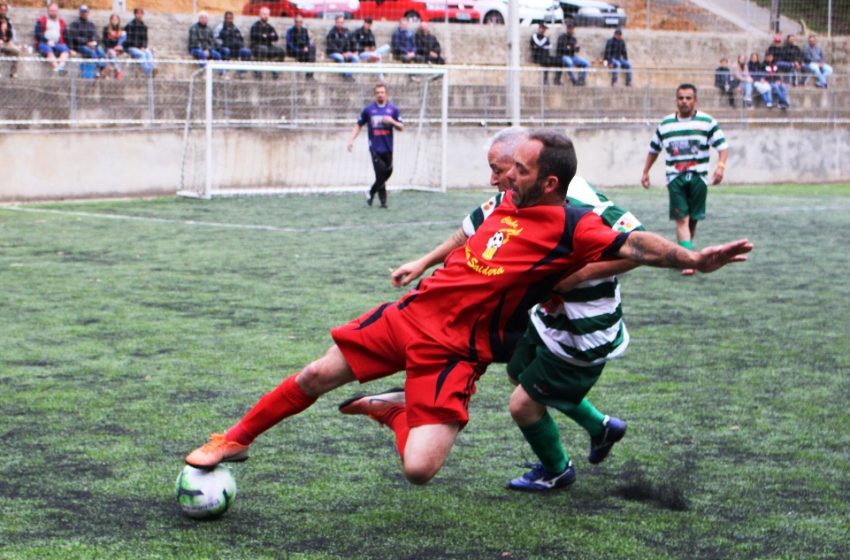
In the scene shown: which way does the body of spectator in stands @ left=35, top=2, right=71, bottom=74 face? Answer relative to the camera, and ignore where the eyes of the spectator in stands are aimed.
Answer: toward the camera

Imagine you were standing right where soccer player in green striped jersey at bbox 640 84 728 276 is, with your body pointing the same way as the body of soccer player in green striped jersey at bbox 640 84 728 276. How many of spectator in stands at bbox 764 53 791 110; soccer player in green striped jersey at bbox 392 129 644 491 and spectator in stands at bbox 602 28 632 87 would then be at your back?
2

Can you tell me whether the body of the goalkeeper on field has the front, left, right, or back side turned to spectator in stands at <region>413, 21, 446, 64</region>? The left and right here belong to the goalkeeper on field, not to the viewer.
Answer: back

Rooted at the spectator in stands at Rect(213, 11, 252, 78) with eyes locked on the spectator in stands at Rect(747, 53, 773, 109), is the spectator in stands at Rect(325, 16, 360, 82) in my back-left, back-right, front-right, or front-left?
front-left

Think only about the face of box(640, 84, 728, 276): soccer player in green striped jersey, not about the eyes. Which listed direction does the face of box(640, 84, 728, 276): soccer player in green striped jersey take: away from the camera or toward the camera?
toward the camera

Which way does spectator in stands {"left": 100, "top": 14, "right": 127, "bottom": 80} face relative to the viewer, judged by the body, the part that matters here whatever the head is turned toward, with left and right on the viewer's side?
facing the viewer

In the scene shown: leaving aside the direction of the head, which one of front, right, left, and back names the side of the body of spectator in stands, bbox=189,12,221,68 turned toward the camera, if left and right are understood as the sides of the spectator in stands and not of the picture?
front

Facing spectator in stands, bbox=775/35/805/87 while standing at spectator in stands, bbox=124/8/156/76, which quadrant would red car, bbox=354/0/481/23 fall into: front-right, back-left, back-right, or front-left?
front-left

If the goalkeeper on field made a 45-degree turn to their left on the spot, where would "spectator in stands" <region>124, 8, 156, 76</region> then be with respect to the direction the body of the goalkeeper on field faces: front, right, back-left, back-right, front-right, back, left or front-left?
back

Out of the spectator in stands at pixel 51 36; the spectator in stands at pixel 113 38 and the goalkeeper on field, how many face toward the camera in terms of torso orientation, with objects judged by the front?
3

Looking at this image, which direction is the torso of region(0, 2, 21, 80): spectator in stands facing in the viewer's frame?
toward the camera
